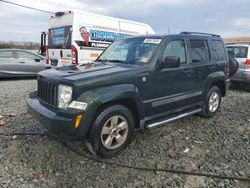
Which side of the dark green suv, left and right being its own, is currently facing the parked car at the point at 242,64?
back

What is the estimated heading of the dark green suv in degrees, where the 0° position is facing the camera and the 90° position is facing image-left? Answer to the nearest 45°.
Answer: approximately 45°

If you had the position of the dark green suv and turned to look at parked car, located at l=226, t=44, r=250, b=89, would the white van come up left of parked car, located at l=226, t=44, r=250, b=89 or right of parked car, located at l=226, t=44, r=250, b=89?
left

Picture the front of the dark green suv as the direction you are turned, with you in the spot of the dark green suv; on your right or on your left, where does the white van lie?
on your right

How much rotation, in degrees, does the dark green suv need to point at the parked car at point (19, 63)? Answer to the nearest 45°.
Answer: approximately 90° to its right
